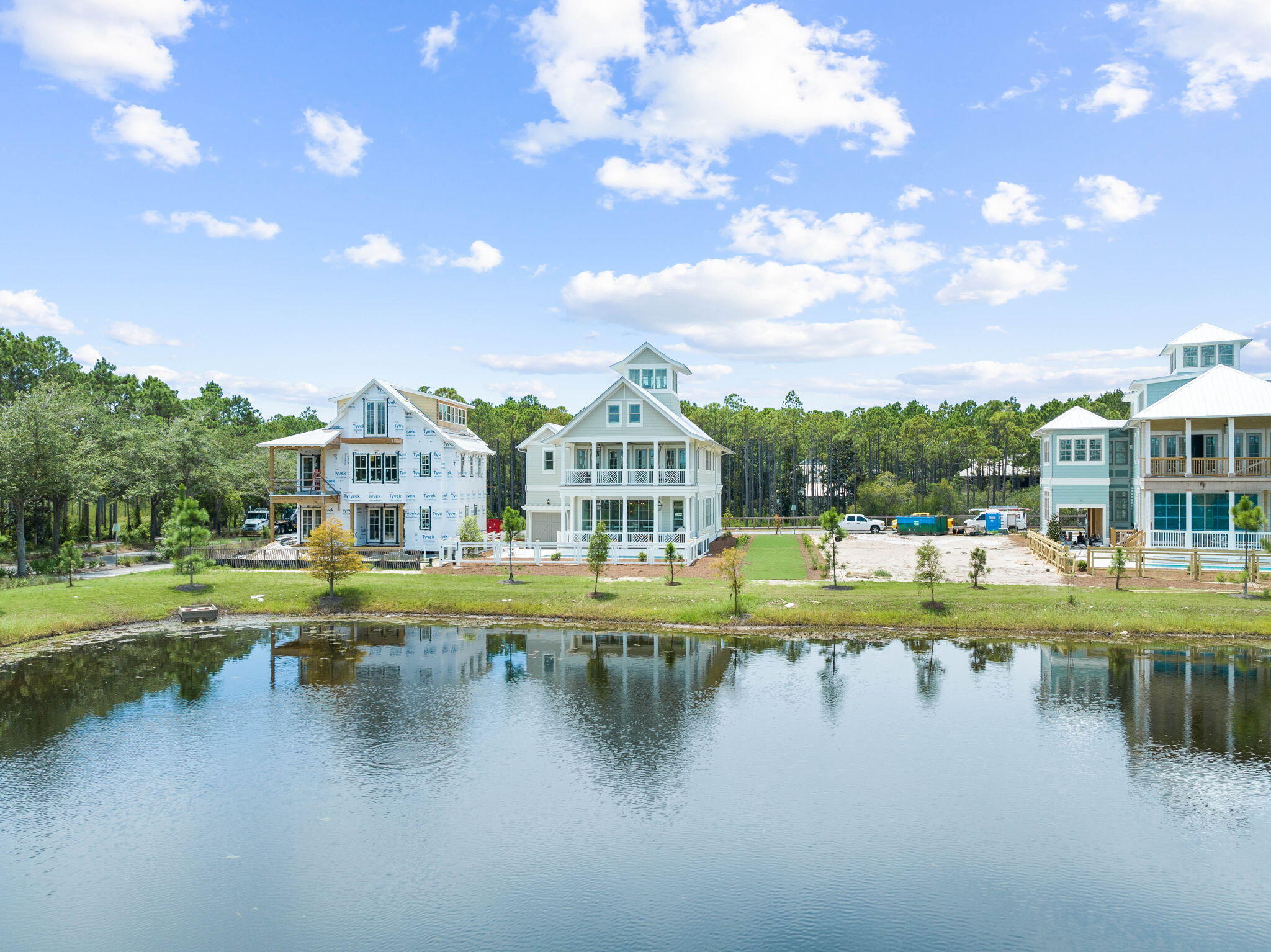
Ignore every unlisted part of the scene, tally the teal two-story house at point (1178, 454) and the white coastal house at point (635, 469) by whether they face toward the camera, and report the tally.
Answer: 2

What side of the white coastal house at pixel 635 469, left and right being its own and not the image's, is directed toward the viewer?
front

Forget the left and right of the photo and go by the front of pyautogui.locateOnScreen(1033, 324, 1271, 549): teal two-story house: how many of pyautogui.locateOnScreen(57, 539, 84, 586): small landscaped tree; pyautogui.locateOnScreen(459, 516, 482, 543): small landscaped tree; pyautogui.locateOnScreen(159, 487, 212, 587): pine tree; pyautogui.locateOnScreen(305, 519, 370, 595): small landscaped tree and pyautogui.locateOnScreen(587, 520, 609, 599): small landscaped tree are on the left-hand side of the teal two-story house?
0

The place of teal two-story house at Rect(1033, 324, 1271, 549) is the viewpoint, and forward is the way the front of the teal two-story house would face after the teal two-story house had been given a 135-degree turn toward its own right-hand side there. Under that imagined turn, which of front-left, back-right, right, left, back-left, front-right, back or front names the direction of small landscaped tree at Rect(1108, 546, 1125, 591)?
back-left

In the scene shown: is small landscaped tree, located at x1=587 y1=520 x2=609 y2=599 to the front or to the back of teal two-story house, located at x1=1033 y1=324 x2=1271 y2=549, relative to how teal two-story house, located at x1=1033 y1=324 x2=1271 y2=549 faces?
to the front

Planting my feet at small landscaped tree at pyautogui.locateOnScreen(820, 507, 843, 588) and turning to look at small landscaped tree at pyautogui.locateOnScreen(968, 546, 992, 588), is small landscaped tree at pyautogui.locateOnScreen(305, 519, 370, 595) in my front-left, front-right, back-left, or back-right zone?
back-right

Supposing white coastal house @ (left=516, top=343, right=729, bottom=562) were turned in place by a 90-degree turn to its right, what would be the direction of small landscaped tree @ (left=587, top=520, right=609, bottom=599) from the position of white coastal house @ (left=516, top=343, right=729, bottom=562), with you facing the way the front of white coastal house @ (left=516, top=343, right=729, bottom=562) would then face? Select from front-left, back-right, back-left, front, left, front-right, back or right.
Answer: left

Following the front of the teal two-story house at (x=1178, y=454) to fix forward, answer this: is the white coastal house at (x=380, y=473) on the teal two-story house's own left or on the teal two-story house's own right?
on the teal two-story house's own right

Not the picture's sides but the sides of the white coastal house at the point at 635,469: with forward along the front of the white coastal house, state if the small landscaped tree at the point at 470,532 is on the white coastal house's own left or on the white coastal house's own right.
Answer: on the white coastal house's own right

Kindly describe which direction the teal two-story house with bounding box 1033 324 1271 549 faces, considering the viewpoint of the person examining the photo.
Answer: facing the viewer
